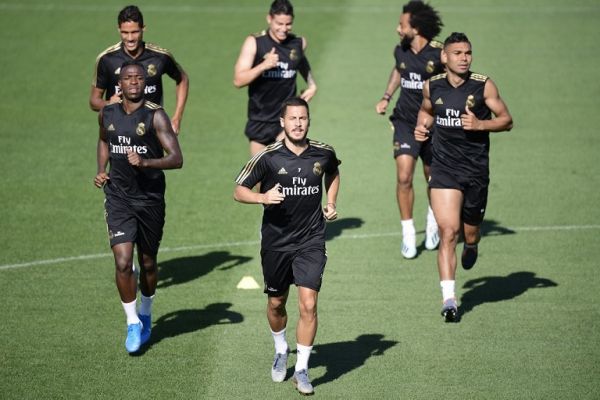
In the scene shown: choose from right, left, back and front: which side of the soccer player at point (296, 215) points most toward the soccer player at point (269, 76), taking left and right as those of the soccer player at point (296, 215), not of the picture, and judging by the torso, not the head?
back

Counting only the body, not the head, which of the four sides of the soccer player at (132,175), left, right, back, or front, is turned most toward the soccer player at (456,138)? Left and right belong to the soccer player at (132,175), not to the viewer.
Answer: left

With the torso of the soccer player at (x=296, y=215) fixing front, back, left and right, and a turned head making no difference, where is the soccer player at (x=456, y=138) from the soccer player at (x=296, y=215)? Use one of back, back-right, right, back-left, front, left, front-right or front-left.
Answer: back-left

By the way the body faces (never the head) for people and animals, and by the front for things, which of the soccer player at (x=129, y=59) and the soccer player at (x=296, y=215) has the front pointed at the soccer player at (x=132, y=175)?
the soccer player at (x=129, y=59)

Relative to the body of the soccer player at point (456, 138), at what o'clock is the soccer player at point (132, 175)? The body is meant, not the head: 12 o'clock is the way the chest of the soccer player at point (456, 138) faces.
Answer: the soccer player at point (132, 175) is roughly at 2 o'clock from the soccer player at point (456, 138).

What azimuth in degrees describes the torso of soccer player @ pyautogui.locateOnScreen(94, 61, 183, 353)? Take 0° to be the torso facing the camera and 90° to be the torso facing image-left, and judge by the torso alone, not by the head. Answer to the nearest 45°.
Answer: approximately 0°
